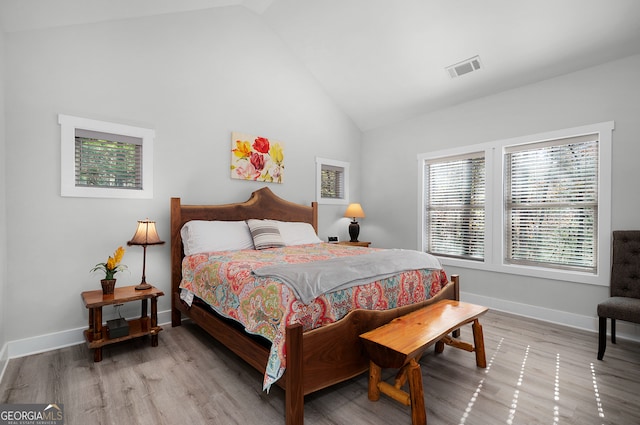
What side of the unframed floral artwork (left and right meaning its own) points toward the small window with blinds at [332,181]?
left

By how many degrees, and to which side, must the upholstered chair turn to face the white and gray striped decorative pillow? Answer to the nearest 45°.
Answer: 0° — it already faces it

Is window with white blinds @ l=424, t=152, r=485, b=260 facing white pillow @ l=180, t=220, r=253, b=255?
yes

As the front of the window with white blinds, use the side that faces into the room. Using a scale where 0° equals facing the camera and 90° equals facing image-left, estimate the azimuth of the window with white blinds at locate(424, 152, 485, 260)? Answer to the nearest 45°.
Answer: approximately 45°

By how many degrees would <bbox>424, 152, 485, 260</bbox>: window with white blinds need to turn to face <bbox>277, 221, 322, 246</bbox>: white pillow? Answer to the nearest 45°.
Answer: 0° — it already faces it

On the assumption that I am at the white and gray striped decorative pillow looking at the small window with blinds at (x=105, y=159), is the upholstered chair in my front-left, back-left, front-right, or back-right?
back-left

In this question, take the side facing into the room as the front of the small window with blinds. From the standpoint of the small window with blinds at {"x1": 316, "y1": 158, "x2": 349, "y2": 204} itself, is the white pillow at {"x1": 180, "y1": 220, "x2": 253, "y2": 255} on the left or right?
on its right

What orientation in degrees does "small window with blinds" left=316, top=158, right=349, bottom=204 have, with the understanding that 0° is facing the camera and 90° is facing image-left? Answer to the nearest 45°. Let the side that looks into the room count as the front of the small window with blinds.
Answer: approximately 315°

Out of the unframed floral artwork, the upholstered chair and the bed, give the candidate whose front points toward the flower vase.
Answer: the upholstered chair

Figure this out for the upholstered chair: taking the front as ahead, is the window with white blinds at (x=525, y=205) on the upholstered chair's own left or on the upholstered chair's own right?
on the upholstered chair's own right

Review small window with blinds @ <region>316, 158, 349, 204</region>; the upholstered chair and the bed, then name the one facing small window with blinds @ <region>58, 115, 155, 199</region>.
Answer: the upholstered chair

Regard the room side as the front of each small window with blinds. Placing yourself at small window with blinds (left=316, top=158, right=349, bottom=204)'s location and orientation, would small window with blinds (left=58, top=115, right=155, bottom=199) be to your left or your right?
on your right
